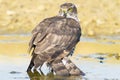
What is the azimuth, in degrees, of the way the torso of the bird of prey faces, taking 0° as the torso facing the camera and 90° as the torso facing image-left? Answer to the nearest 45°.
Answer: approximately 225°
